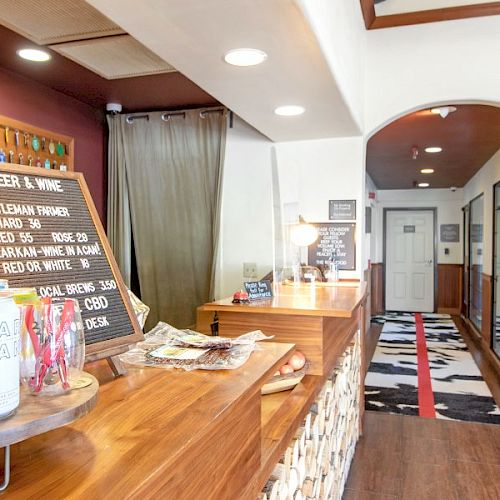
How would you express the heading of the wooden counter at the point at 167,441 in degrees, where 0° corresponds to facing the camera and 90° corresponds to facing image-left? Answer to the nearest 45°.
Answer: approximately 270°

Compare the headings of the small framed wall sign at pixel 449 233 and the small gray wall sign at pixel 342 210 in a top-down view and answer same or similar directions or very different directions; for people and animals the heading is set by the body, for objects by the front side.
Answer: same or similar directions

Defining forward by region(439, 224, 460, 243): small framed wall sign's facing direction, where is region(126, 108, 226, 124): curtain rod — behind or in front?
in front

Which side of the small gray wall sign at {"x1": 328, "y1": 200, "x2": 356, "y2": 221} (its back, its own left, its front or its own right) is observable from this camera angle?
front

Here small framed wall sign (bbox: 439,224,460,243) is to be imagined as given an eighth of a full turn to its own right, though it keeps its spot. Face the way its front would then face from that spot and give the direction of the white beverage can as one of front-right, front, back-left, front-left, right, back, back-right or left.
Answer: front-left

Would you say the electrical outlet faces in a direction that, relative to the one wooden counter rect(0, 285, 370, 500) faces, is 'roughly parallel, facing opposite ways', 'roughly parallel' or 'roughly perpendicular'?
roughly perpendicular

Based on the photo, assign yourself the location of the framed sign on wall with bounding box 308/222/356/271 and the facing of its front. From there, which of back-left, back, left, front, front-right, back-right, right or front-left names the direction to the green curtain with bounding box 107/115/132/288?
right

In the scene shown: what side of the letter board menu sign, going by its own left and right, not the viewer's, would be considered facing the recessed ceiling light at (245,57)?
left

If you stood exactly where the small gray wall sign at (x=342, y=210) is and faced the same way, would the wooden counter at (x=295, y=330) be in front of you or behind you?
in front

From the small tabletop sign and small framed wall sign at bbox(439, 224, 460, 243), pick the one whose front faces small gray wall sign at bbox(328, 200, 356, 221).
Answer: small framed wall sign at bbox(439, 224, 460, 243)

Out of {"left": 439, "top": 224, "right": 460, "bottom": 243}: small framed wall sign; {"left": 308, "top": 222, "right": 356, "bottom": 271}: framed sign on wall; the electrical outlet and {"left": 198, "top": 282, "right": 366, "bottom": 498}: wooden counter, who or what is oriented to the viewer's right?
the wooden counter

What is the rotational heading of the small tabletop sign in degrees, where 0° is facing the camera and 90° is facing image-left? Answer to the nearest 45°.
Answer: approximately 0°

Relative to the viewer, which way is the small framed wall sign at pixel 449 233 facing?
toward the camera

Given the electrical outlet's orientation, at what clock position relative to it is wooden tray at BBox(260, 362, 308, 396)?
The wooden tray is roughly at 12 o'clock from the electrical outlet.

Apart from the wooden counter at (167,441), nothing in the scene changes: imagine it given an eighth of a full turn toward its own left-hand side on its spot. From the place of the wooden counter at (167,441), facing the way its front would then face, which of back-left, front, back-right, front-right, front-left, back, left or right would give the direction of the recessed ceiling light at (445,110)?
front

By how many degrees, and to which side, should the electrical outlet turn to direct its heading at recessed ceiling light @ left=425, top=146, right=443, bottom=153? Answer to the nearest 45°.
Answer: approximately 135° to its left
